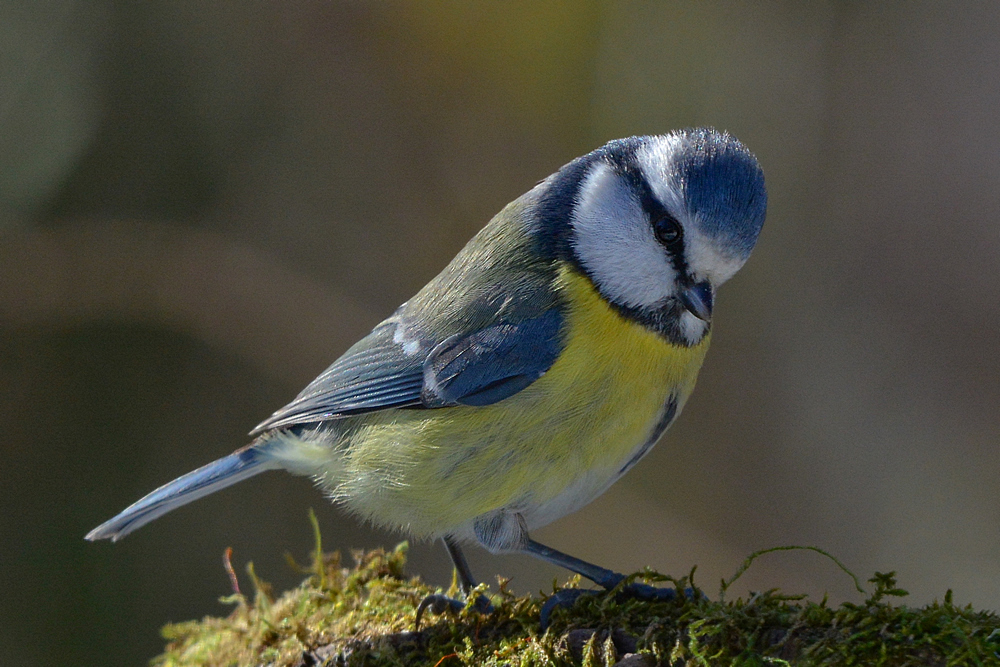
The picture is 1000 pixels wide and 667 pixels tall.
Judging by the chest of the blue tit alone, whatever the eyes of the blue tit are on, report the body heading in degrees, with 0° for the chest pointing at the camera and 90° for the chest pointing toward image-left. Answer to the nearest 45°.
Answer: approximately 315°
